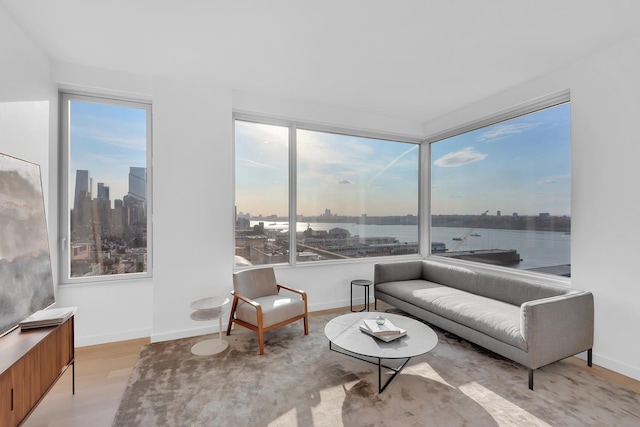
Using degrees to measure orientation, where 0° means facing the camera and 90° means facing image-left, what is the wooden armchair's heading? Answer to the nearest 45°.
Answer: approximately 315°

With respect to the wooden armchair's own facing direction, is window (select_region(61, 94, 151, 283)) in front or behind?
behind

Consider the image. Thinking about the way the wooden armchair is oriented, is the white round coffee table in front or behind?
in front

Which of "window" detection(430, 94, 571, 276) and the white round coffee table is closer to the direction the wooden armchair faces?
the white round coffee table

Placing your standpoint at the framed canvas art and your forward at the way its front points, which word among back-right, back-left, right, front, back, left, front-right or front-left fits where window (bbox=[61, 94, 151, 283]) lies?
left

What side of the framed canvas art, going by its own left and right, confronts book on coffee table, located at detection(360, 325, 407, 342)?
front

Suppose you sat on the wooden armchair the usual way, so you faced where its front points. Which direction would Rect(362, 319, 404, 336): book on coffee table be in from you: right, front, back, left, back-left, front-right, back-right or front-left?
front

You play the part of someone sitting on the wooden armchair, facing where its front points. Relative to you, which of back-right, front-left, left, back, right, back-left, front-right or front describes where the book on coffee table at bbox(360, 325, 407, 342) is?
front

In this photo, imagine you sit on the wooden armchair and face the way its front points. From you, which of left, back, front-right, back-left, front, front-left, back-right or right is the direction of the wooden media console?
right

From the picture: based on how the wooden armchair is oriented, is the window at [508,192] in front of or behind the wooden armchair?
in front

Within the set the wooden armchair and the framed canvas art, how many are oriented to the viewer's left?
0

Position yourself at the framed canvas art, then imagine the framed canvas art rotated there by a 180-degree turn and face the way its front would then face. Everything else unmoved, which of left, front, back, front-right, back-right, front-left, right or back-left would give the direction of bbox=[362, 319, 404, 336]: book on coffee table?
back

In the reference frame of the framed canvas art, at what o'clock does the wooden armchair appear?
The wooden armchair is roughly at 11 o'clock from the framed canvas art.
